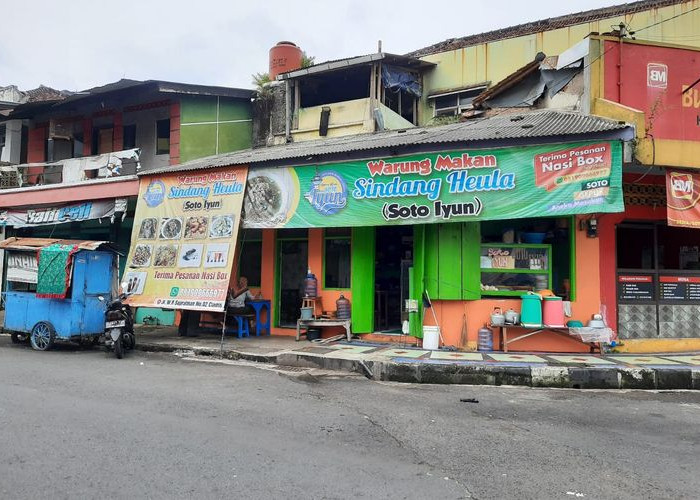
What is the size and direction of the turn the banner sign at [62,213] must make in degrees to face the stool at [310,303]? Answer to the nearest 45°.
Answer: approximately 45° to its left

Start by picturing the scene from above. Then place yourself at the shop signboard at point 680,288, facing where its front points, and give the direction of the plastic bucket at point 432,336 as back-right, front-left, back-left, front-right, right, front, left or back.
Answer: front-right

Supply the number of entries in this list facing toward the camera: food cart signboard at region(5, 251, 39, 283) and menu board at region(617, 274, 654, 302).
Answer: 2

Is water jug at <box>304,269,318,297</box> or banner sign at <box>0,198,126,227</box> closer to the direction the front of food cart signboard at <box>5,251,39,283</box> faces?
the water jug

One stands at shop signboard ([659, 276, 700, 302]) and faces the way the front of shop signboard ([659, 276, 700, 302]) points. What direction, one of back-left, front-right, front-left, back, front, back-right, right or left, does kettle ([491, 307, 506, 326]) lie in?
front-right

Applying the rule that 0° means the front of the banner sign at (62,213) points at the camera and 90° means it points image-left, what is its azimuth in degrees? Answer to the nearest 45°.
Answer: approximately 0°

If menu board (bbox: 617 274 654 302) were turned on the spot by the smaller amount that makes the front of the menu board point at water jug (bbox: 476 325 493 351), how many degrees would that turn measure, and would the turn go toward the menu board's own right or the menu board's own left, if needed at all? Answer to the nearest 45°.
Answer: approximately 45° to the menu board's own right

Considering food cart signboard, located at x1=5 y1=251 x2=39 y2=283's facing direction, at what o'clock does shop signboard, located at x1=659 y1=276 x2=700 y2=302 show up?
shop signboard, located at x1=659 y1=276 x2=700 y2=302 is roughly at 10 o'clock from food cart signboard, located at x1=5 y1=251 x2=39 y2=283.

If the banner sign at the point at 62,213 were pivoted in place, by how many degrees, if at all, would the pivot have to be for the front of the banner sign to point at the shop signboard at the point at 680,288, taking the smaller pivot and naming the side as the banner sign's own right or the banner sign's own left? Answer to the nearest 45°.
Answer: approximately 45° to the banner sign's own left
